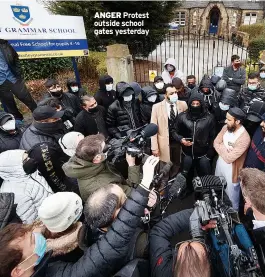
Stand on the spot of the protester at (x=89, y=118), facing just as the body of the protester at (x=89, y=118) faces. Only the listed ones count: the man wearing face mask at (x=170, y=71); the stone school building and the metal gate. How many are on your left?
3

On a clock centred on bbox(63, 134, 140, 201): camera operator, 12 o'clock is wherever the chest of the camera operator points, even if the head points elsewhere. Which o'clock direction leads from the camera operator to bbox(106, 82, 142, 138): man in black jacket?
The man in black jacket is roughly at 11 o'clock from the camera operator.

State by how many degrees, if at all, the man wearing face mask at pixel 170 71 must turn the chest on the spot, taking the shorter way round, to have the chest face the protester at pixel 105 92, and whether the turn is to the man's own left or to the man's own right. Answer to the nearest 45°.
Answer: approximately 45° to the man's own right

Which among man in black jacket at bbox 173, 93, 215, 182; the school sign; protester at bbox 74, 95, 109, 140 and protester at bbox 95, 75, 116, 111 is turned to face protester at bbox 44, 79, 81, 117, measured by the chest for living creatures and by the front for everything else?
the school sign

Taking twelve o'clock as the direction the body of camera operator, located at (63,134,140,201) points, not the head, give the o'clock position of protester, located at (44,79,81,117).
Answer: protester, located at (44,79,81,117) is roughly at 10 o'clock from camera operator, located at (63,134,140,201).

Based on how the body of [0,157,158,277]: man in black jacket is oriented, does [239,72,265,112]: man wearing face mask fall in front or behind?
in front

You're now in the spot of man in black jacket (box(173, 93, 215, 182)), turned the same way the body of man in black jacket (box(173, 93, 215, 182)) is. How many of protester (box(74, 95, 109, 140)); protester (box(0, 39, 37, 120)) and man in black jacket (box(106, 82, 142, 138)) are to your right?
3

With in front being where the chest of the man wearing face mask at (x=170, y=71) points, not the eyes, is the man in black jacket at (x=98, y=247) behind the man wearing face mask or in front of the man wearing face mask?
in front

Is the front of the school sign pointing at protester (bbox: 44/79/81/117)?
yes

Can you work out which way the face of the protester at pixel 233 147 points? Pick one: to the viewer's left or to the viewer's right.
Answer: to the viewer's left

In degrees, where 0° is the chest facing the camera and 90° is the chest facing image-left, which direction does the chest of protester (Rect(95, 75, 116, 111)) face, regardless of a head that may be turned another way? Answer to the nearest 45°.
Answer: approximately 315°

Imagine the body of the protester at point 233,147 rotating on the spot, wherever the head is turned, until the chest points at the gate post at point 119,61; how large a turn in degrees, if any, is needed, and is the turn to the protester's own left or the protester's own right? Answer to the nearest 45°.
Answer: approximately 90° to the protester's own right
